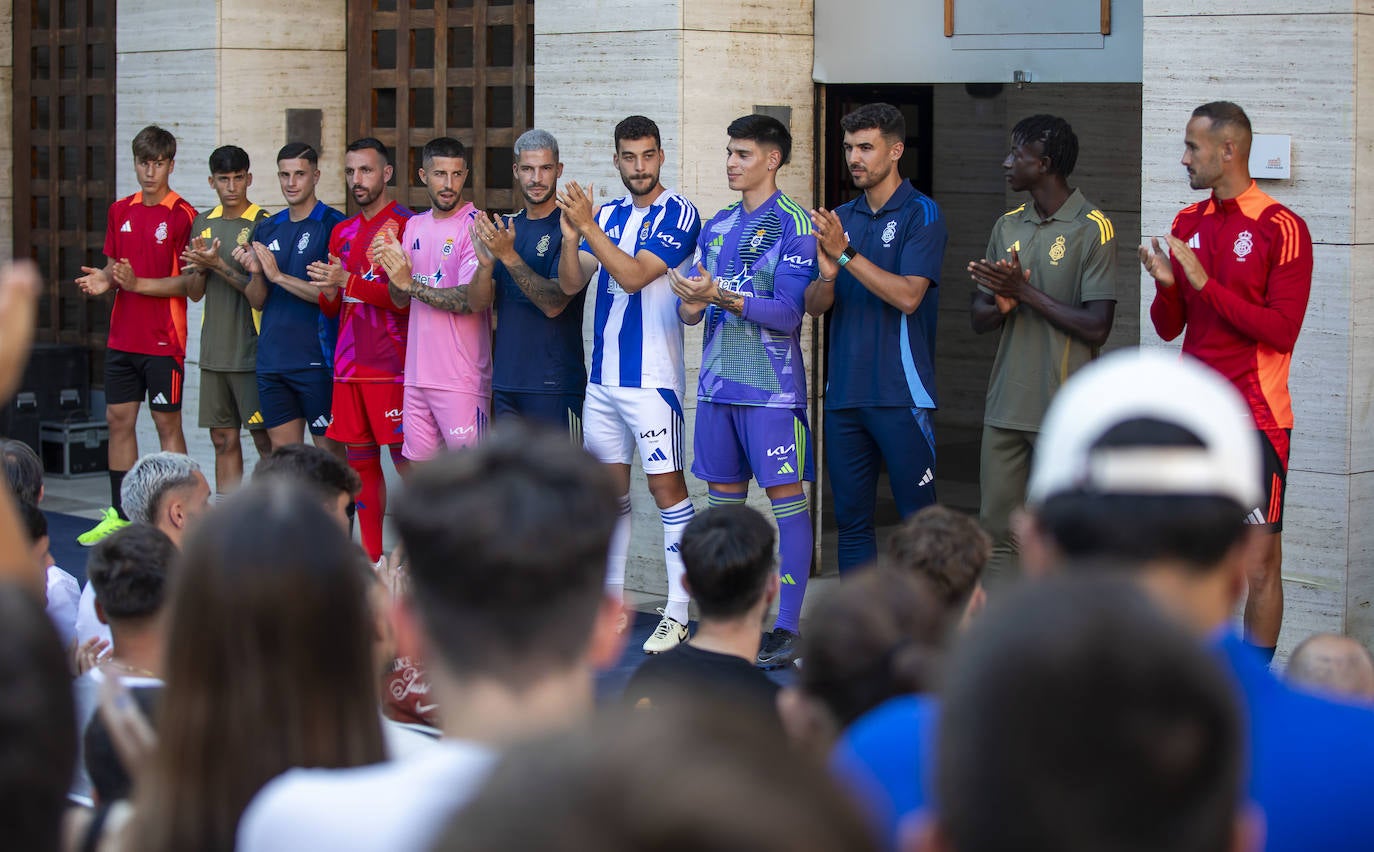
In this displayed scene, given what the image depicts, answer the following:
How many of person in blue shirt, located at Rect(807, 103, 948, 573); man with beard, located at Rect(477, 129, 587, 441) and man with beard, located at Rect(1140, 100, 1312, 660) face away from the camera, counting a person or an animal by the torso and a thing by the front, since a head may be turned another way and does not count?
0

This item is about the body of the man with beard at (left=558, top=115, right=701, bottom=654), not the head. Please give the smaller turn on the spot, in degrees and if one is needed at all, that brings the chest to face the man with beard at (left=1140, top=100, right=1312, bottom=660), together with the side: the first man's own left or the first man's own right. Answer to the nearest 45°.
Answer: approximately 90° to the first man's own left

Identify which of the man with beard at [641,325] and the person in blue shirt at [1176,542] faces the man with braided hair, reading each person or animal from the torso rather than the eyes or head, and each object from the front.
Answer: the person in blue shirt

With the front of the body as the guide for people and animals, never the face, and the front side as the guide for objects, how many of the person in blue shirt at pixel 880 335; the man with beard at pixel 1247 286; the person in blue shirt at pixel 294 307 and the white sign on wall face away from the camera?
0

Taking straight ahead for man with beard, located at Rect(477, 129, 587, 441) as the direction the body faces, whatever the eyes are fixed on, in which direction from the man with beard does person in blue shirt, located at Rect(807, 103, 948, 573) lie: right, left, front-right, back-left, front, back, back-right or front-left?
left

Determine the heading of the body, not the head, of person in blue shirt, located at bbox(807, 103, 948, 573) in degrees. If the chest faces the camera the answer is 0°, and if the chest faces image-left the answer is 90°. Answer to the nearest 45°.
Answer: approximately 45°

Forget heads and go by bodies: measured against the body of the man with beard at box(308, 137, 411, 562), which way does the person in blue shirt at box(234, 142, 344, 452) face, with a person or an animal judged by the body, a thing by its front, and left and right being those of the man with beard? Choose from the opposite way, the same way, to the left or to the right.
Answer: the same way

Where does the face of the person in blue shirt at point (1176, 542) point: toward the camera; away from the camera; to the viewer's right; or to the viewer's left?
away from the camera

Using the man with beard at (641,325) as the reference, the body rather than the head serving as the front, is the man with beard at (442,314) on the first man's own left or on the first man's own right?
on the first man's own right

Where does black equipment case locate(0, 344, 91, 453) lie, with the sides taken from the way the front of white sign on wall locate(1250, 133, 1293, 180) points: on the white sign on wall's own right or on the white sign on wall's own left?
on the white sign on wall's own right

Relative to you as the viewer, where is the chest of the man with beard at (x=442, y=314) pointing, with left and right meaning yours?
facing the viewer and to the left of the viewer

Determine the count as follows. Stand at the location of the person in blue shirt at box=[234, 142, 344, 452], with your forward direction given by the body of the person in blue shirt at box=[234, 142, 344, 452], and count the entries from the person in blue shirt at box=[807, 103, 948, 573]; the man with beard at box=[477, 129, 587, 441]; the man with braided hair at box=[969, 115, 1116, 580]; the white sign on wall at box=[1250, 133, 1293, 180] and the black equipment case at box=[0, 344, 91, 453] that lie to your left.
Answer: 4

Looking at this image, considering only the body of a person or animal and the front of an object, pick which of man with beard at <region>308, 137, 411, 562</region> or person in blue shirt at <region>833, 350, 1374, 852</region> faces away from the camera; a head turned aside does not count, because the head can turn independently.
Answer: the person in blue shirt

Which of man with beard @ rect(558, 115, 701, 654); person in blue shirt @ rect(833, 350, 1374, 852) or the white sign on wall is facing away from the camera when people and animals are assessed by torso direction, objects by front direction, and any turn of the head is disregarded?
the person in blue shirt

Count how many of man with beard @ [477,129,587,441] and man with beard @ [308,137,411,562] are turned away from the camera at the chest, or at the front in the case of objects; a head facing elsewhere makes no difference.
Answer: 0

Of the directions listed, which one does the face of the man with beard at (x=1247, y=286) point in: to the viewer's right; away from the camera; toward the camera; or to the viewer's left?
to the viewer's left

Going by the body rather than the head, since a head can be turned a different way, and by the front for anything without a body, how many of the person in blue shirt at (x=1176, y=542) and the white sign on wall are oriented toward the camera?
1

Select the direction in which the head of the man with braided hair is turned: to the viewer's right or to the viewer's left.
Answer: to the viewer's left

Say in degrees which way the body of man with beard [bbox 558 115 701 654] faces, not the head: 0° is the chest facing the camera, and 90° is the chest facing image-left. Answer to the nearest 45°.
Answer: approximately 45°
